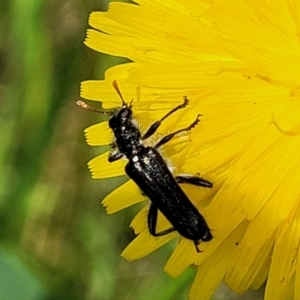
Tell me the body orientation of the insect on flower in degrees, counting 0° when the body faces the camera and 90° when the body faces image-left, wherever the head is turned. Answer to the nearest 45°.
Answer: approximately 135°
